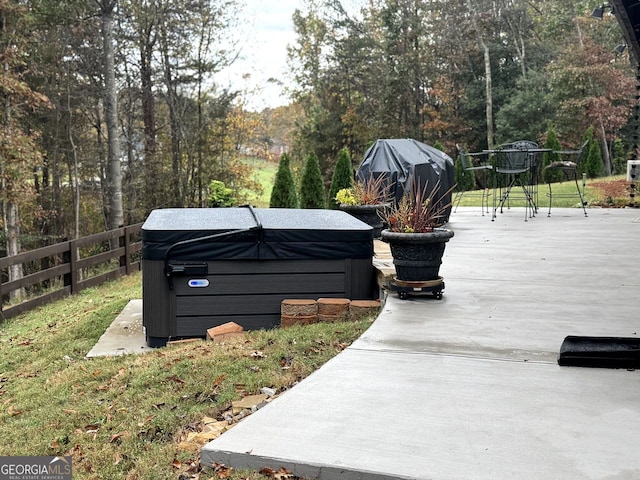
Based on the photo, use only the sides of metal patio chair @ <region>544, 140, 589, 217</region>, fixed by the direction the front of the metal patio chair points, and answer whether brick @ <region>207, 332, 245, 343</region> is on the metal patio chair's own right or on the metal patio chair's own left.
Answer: on the metal patio chair's own left

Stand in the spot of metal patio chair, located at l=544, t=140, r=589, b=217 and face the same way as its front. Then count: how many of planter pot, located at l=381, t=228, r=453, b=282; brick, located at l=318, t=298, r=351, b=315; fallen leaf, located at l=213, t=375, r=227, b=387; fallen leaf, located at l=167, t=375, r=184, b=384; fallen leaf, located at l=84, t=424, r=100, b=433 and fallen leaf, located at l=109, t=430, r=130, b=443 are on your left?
6

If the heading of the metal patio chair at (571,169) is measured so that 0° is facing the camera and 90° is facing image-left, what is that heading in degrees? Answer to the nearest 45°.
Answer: approximately 90°

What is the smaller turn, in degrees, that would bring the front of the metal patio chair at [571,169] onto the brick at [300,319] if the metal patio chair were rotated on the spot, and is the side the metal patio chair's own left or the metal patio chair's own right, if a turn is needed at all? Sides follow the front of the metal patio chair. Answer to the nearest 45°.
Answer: approximately 90° to the metal patio chair's own left

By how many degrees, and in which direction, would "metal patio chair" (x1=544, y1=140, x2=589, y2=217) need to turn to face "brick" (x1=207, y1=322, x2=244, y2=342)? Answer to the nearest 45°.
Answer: approximately 90° to its left

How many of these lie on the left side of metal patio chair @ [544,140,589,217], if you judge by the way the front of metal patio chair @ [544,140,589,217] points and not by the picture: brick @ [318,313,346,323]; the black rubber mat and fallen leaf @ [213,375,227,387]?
3

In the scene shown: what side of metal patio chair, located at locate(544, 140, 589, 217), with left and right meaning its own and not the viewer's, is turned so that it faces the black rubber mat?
left

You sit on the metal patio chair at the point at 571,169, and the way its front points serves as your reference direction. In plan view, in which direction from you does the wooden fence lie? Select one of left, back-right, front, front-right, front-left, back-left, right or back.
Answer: front-left

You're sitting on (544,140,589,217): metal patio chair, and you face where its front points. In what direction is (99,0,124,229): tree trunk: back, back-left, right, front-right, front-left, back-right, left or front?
front

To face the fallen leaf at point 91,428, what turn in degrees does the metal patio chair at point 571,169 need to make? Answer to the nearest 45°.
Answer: approximately 90° to its left

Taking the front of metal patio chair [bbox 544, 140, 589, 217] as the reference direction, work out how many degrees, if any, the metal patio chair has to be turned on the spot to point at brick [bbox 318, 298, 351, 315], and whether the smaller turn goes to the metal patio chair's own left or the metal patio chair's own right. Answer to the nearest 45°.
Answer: approximately 90° to the metal patio chair's own left

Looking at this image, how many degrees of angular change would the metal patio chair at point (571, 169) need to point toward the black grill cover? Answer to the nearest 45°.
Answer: approximately 45° to its left

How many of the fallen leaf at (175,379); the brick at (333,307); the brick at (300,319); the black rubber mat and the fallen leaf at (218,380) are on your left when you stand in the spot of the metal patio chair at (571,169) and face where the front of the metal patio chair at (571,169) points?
5

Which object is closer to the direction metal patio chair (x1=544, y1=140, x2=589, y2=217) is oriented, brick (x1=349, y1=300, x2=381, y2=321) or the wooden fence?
the wooden fence

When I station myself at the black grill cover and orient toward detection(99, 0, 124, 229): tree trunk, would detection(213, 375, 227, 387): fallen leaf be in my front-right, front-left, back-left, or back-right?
back-left
